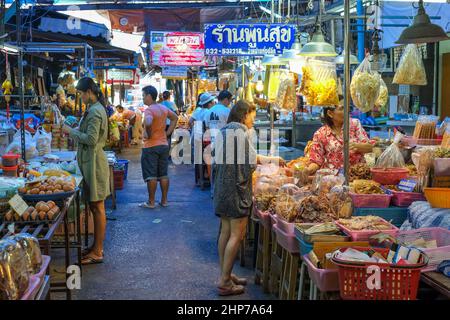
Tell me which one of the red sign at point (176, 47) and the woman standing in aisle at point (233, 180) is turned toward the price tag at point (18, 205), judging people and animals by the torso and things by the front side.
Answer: the red sign

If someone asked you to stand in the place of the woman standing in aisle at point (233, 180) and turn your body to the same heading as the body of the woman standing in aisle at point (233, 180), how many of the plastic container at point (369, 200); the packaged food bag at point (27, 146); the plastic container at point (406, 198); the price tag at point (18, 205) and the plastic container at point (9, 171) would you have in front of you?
2

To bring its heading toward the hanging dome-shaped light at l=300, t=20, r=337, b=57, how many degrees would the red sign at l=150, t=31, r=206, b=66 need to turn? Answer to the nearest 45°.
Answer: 0° — it already faces it

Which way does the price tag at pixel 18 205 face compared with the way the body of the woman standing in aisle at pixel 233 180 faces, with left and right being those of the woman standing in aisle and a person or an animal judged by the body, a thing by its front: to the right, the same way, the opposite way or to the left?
to the right

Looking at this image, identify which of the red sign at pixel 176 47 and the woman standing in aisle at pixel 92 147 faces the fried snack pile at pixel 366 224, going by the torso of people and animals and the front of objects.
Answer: the red sign

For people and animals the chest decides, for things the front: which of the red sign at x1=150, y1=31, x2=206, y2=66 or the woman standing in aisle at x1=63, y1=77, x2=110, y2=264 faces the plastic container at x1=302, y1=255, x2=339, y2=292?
the red sign

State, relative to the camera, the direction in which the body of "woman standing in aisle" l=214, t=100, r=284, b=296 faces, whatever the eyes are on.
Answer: to the viewer's right

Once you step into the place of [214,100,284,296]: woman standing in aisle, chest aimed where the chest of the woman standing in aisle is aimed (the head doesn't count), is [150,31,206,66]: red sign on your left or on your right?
on your left

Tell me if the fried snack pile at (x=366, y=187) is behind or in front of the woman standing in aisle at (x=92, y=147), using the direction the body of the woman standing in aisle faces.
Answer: behind

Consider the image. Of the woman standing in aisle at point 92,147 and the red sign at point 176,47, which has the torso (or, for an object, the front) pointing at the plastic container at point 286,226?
the red sign

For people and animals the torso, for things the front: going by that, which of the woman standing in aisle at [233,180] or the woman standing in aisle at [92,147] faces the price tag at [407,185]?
the woman standing in aisle at [233,180]

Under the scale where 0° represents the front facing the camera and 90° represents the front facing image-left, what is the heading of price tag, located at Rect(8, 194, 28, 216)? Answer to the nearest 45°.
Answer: approximately 0°

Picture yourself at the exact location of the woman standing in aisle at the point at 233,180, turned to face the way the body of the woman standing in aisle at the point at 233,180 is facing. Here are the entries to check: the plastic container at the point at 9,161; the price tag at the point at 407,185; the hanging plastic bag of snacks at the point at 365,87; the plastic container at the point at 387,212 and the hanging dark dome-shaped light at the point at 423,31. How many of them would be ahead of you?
4

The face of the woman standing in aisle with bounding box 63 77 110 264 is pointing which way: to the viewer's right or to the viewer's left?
to the viewer's left

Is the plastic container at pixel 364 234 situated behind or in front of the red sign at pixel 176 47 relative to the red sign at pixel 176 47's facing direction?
in front

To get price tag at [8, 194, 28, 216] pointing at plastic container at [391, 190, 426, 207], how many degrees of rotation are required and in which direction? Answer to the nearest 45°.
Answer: approximately 90° to its left

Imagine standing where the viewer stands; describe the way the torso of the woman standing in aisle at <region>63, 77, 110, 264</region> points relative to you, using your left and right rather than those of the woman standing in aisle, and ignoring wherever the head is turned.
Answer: facing to the left of the viewer

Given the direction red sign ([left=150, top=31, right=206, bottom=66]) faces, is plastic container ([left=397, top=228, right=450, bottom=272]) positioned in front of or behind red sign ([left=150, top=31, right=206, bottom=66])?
in front
